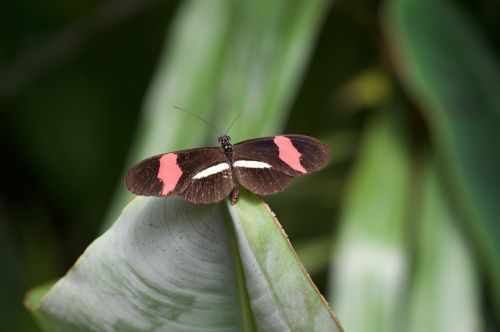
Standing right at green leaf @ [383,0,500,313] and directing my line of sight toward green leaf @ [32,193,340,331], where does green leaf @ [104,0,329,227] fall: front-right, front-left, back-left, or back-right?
front-right

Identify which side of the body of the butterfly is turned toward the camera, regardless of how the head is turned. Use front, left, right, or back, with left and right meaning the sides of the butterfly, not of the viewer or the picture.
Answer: back

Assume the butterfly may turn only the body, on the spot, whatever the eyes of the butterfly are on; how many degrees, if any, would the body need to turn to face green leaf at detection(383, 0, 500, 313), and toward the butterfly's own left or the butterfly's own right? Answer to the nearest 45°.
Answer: approximately 45° to the butterfly's own right
